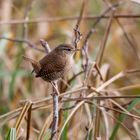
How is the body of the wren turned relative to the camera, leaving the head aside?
to the viewer's right
